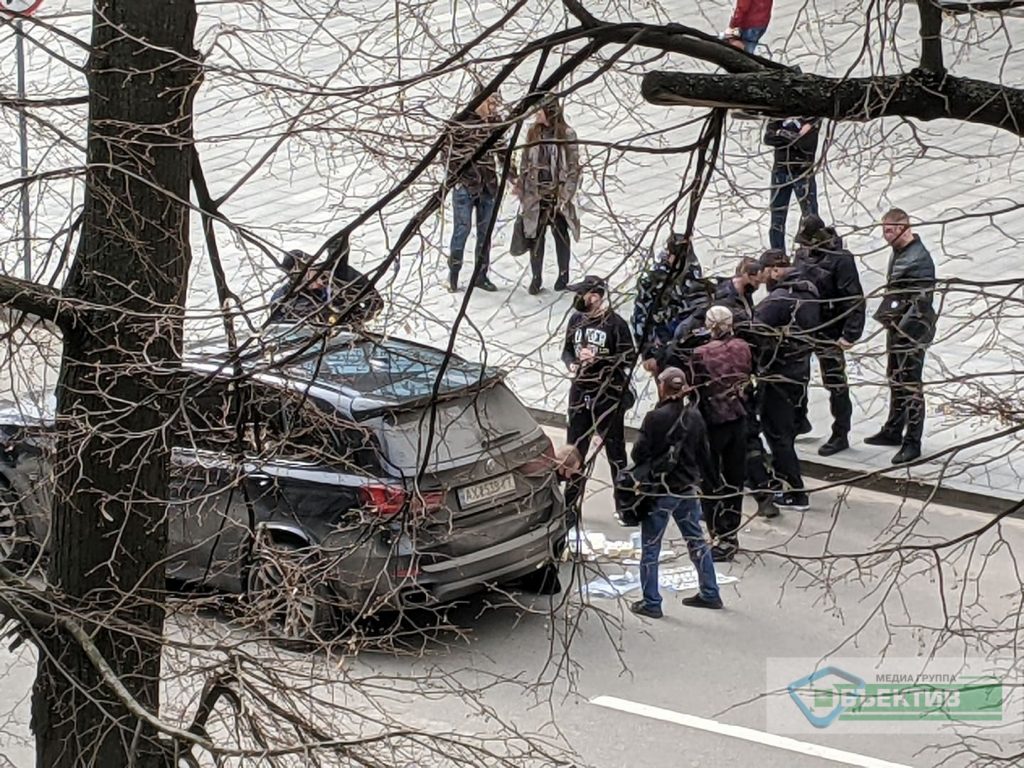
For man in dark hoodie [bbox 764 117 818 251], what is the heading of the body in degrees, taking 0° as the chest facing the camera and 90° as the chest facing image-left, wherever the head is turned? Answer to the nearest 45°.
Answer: approximately 0°

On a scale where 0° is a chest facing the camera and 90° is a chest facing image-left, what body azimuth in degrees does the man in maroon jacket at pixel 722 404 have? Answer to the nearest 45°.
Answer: approximately 180°

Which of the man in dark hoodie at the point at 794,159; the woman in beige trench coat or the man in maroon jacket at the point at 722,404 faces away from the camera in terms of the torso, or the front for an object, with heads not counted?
the man in maroon jacket

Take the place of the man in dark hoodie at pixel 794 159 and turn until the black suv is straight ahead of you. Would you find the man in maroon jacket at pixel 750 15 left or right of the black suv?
right

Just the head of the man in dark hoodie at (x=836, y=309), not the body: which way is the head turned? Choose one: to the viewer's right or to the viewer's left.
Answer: to the viewer's left

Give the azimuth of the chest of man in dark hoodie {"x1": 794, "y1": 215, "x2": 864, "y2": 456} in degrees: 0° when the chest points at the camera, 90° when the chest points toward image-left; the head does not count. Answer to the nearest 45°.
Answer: approximately 90°

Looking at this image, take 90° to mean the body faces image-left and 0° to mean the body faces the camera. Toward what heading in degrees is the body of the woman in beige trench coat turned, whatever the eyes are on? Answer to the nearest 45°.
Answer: approximately 0°
